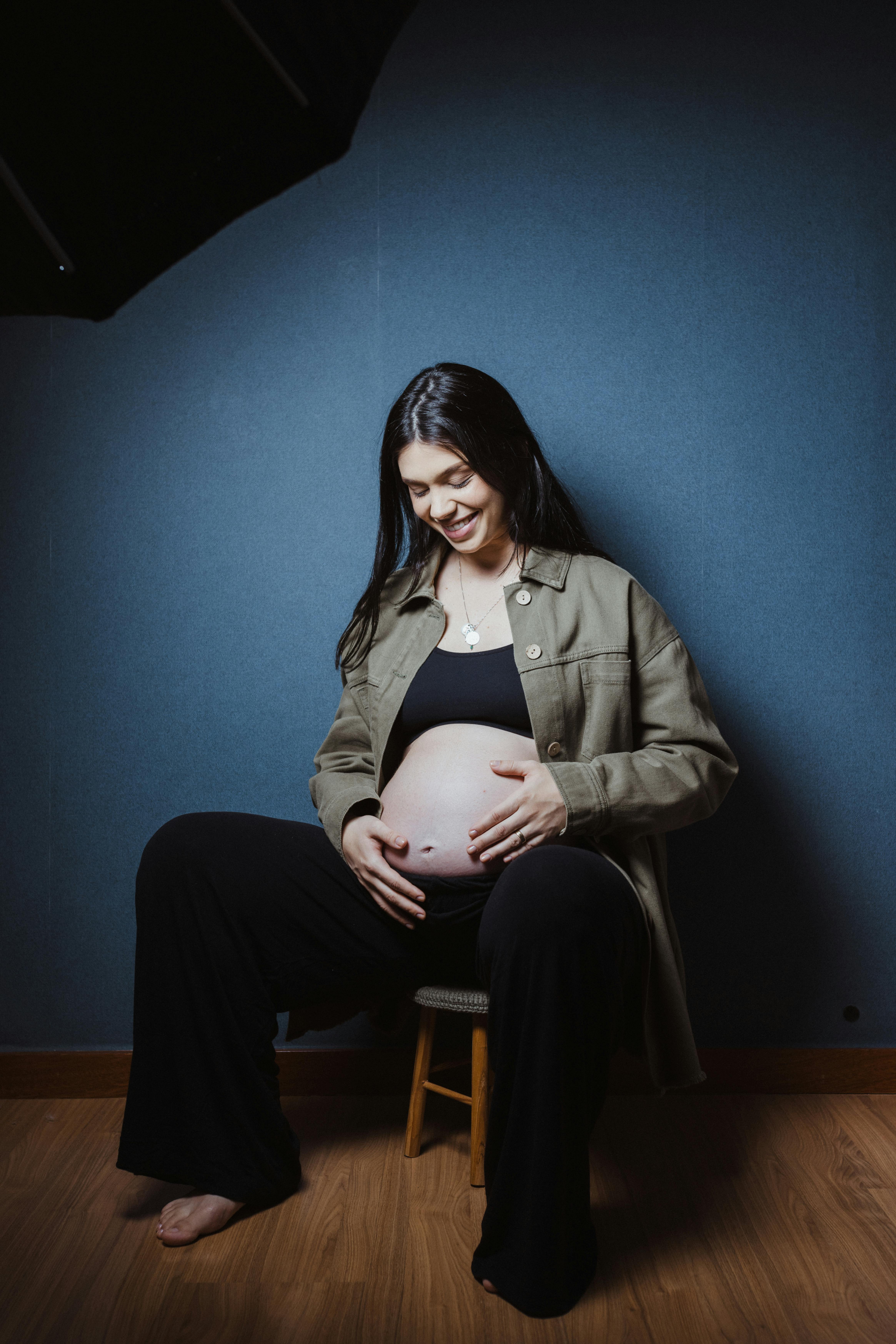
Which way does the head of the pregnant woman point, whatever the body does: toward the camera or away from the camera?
toward the camera

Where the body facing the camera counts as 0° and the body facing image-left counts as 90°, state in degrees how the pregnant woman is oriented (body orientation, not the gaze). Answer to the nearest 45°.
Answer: approximately 45°
